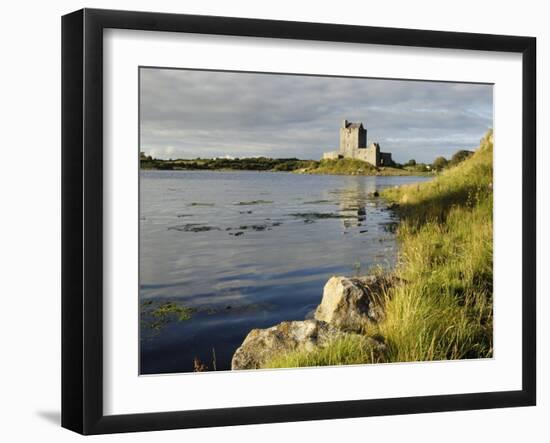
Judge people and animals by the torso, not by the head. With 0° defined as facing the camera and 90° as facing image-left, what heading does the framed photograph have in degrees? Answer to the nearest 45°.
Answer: approximately 315°
